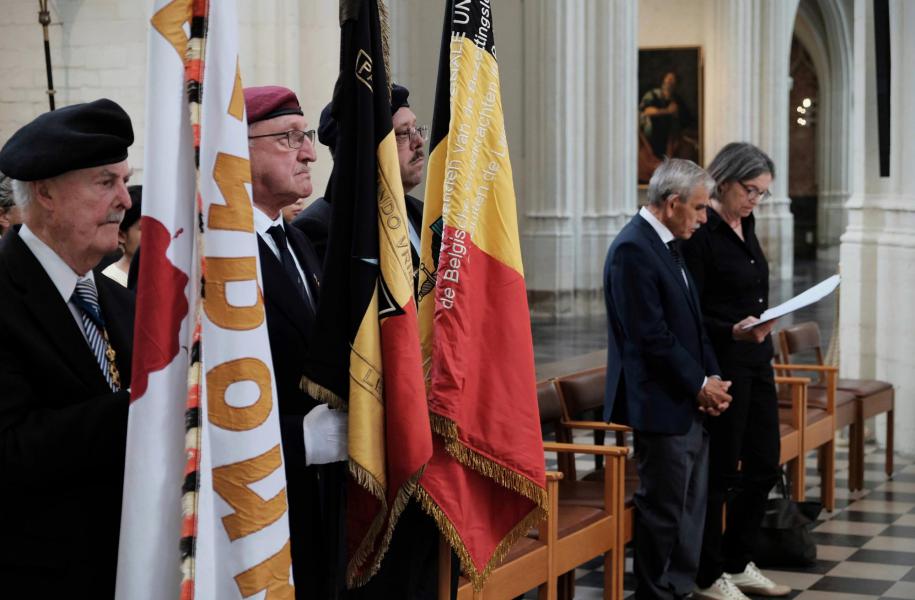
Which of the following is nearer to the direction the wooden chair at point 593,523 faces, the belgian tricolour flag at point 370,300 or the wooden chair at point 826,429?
the belgian tricolour flag
